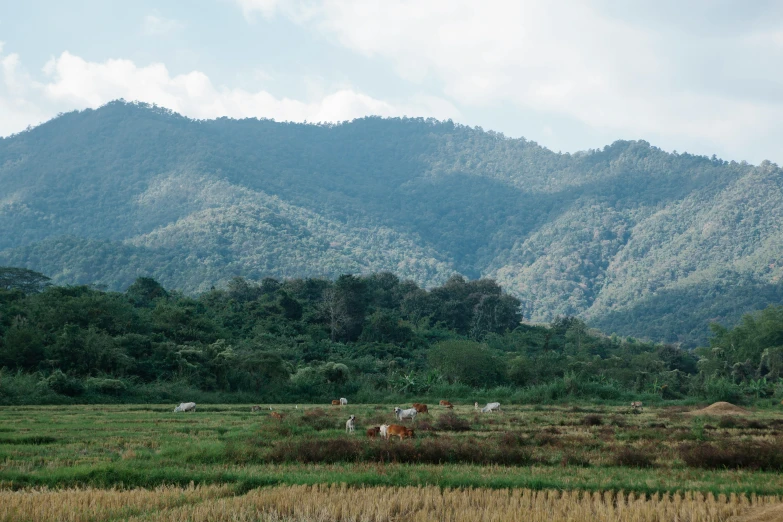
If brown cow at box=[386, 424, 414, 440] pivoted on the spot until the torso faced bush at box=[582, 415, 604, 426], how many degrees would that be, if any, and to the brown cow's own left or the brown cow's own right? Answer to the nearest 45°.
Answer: approximately 45° to the brown cow's own left

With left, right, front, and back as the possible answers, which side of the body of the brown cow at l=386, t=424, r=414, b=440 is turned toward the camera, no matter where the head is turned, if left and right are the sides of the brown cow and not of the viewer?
right

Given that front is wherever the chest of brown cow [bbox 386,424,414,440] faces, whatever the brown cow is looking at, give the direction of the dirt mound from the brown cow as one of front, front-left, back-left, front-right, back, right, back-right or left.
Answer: front-left

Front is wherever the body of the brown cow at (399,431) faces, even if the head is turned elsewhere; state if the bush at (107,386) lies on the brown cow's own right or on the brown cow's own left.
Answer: on the brown cow's own left

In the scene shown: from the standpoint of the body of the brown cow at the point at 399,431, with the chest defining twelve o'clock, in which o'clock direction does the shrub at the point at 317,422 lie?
The shrub is roughly at 8 o'clock from the brown cow.

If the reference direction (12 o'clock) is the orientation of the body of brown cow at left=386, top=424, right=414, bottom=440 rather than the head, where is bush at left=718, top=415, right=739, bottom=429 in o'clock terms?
The bush is roughly at 11 o'clock from the brown cow.

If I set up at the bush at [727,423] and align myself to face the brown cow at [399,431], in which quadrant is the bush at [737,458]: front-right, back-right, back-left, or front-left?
front-left

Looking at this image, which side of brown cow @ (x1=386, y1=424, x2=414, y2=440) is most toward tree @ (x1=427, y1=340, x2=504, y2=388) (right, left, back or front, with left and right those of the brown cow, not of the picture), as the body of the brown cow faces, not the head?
left

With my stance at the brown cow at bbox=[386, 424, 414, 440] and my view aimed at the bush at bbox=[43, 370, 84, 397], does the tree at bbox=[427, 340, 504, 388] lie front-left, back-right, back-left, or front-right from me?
front-right

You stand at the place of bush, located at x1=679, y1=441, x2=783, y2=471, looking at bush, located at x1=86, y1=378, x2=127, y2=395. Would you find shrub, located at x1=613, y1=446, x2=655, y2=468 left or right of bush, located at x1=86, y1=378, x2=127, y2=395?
left
